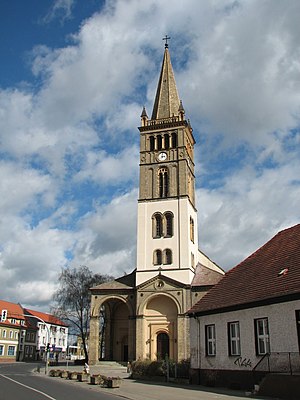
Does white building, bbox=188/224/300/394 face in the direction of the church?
no

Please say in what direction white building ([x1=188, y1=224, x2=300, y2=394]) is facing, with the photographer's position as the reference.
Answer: facing the viewer and to the left of the viewer
